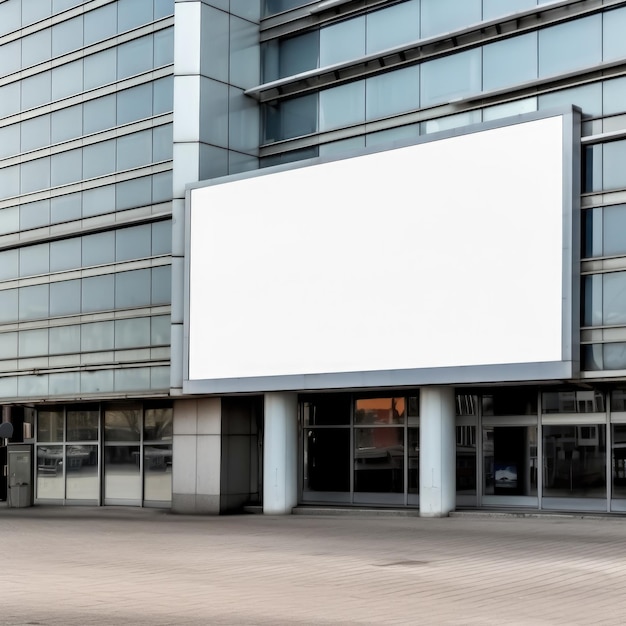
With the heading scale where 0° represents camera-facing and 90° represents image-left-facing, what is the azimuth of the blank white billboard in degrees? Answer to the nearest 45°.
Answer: approximately 45°

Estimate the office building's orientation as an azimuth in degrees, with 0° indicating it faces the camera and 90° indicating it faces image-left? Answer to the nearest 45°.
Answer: approximately 45°

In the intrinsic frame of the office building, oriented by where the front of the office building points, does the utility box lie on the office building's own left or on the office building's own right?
on the office building's own right

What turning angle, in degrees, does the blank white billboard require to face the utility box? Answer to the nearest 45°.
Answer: approximately 90° to its right
